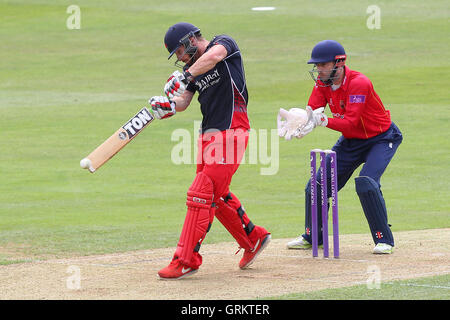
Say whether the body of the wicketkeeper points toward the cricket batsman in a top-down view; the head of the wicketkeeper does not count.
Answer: yes

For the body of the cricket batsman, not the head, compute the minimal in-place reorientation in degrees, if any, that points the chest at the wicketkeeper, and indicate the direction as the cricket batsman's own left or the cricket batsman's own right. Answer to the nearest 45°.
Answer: approximately 180°

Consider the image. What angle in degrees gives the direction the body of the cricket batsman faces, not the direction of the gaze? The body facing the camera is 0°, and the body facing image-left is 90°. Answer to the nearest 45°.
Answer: approximately 45°

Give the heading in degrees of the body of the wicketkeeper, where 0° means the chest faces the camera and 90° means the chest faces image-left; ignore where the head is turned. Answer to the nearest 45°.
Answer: approximately 45°
